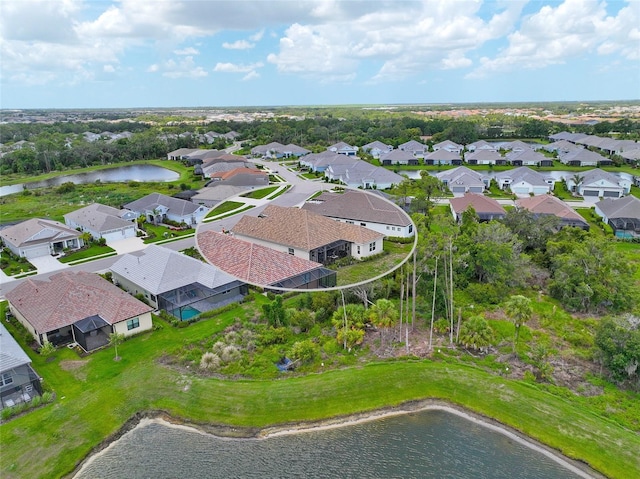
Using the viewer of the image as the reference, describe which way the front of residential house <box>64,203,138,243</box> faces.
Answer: facing the viewer and to the right of the viewer

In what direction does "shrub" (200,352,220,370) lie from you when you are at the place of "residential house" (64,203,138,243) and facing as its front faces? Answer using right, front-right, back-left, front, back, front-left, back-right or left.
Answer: front-right

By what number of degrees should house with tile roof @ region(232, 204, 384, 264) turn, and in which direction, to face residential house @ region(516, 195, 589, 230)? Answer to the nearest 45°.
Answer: approximately 90° to its right

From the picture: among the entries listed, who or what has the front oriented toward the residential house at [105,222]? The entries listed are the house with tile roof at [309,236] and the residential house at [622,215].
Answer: the house with tile roof

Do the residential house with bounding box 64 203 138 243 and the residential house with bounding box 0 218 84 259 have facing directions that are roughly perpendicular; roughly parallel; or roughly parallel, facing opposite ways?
roughly parallel

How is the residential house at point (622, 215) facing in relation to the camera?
away from the camera

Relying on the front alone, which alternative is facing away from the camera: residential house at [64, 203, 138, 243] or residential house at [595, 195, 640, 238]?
residential house at [595, 195, 640, 238]

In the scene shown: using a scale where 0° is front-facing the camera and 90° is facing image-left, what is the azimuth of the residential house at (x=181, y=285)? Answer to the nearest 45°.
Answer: approximately 135°

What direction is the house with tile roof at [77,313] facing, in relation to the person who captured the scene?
facing away from the viewer and to the left of the viewer

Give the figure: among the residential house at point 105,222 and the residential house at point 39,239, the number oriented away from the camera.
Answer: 0

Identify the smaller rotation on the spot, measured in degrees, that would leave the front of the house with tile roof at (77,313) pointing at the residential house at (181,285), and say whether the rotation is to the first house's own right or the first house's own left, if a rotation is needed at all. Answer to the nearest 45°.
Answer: approximately 135° to the first house's own right

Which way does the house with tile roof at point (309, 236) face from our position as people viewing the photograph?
facing away from the viewer and to the left of the viewer

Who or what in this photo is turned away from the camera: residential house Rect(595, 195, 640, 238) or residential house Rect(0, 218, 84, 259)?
residential house Rect(595, 195, 640, 238)

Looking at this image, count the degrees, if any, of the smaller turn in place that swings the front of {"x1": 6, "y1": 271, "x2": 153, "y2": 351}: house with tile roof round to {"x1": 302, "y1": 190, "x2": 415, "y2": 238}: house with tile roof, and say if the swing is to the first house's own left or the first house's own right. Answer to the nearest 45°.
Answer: approximately 135° to the first house's own right

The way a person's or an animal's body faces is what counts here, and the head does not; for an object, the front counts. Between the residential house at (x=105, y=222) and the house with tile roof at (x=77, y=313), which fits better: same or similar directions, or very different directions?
very different directions
